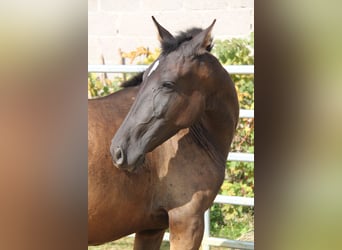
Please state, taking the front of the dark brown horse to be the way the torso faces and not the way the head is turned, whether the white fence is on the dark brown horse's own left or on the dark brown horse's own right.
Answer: on the dark brown horse's own left
